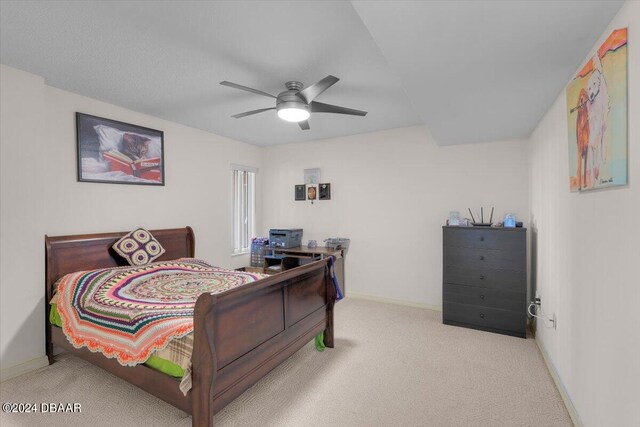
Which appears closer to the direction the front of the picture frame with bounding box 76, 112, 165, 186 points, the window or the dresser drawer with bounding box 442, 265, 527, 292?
the dresser drawer

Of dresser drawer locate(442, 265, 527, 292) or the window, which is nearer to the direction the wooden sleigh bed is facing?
the dresser drawer

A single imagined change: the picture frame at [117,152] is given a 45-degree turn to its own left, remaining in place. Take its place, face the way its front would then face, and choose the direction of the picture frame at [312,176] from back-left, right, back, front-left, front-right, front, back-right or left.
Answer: front

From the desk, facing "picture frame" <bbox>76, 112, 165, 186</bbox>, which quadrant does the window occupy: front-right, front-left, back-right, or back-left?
front-right

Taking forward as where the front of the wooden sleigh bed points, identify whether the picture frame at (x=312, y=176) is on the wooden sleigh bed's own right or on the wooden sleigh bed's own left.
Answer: on the wooden sleigh bed's own left

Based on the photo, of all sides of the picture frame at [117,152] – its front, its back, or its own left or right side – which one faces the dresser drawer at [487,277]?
front

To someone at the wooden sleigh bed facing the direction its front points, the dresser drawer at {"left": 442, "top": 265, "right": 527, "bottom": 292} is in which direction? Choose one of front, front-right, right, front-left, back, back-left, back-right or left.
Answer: front-left

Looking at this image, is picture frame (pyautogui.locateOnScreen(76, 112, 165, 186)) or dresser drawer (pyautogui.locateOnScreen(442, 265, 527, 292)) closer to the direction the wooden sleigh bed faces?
the dresser drawer

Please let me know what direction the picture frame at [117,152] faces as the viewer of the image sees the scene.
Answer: facing the viewer and to the right of the viewer

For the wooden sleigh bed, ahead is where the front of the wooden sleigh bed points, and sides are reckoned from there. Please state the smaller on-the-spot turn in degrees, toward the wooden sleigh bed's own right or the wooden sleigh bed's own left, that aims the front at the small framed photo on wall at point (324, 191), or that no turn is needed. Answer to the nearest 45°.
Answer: approximately 90° to the wooden sleigh bed's own left

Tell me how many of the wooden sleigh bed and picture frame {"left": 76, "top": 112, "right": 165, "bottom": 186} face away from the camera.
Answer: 0
